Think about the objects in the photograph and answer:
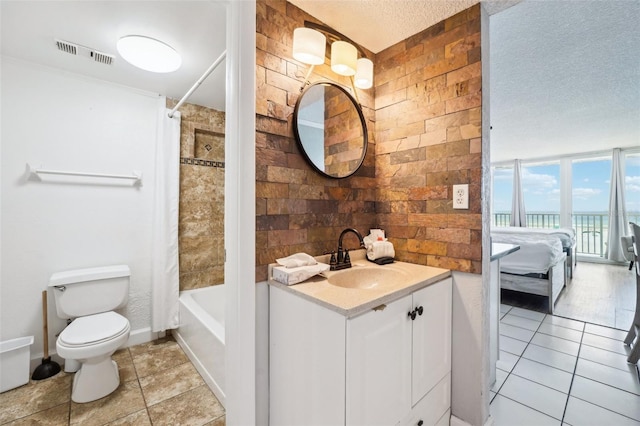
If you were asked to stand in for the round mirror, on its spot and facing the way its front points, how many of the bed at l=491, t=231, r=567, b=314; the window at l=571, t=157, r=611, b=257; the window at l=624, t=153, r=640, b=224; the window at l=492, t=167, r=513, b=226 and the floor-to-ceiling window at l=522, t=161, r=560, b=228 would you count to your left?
5

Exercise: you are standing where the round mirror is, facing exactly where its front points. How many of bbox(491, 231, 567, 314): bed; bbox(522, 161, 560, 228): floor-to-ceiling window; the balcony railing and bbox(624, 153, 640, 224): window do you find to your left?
4

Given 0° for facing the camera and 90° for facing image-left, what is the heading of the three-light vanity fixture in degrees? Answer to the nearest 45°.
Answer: approximately 315°

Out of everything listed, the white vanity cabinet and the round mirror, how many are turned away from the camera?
0

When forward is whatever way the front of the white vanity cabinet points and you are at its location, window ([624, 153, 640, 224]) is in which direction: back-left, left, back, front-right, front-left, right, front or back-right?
left

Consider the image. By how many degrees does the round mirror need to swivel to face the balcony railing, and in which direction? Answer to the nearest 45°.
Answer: approximately 90° to its left

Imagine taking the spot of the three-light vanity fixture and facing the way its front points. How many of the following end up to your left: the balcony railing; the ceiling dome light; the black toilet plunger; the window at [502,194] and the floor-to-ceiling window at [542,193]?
3

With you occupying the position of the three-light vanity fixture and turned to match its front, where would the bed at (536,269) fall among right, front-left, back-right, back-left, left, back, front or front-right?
left

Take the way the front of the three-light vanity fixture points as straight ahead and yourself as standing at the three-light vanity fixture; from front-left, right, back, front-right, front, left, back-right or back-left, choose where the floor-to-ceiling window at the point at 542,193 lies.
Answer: left

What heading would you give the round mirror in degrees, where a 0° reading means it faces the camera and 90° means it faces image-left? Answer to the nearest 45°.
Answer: approximately 315°

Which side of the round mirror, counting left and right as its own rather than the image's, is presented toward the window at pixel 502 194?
left
